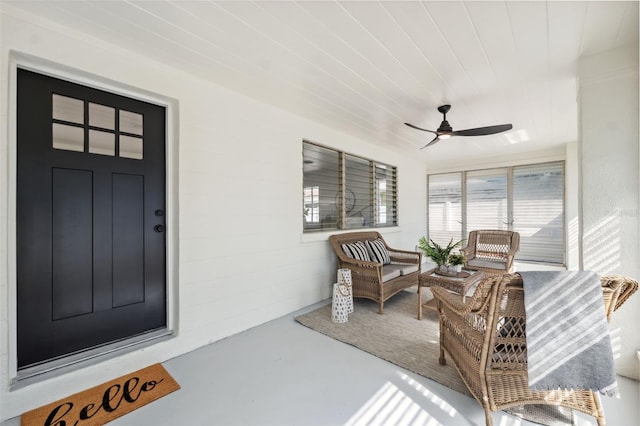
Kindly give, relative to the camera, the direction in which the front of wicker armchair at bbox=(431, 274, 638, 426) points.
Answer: facing away from the viewer and to the left of the viewer

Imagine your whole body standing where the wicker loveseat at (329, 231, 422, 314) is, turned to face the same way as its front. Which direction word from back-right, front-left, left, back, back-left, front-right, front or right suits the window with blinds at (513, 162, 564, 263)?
left

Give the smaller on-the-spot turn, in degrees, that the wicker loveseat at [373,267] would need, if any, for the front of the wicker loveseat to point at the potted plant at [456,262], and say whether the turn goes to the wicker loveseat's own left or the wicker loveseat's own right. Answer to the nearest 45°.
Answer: approximately 45° to the wicker loveseat's own left

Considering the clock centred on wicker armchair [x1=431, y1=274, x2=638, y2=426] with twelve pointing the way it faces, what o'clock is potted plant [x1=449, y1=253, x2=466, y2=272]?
The potted plant is roughly at 1 o'clock from the wicker armchair.

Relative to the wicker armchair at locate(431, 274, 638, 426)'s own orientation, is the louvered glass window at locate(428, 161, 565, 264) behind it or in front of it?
in front

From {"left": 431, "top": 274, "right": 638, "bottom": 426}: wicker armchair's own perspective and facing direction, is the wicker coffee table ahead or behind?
ahead

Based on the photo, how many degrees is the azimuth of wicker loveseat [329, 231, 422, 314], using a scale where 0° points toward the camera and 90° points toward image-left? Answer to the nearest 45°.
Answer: approximately 315°

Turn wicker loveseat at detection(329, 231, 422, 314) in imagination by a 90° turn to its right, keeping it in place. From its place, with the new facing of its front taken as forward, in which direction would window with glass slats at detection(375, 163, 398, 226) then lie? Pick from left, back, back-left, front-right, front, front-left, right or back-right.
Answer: back-right
